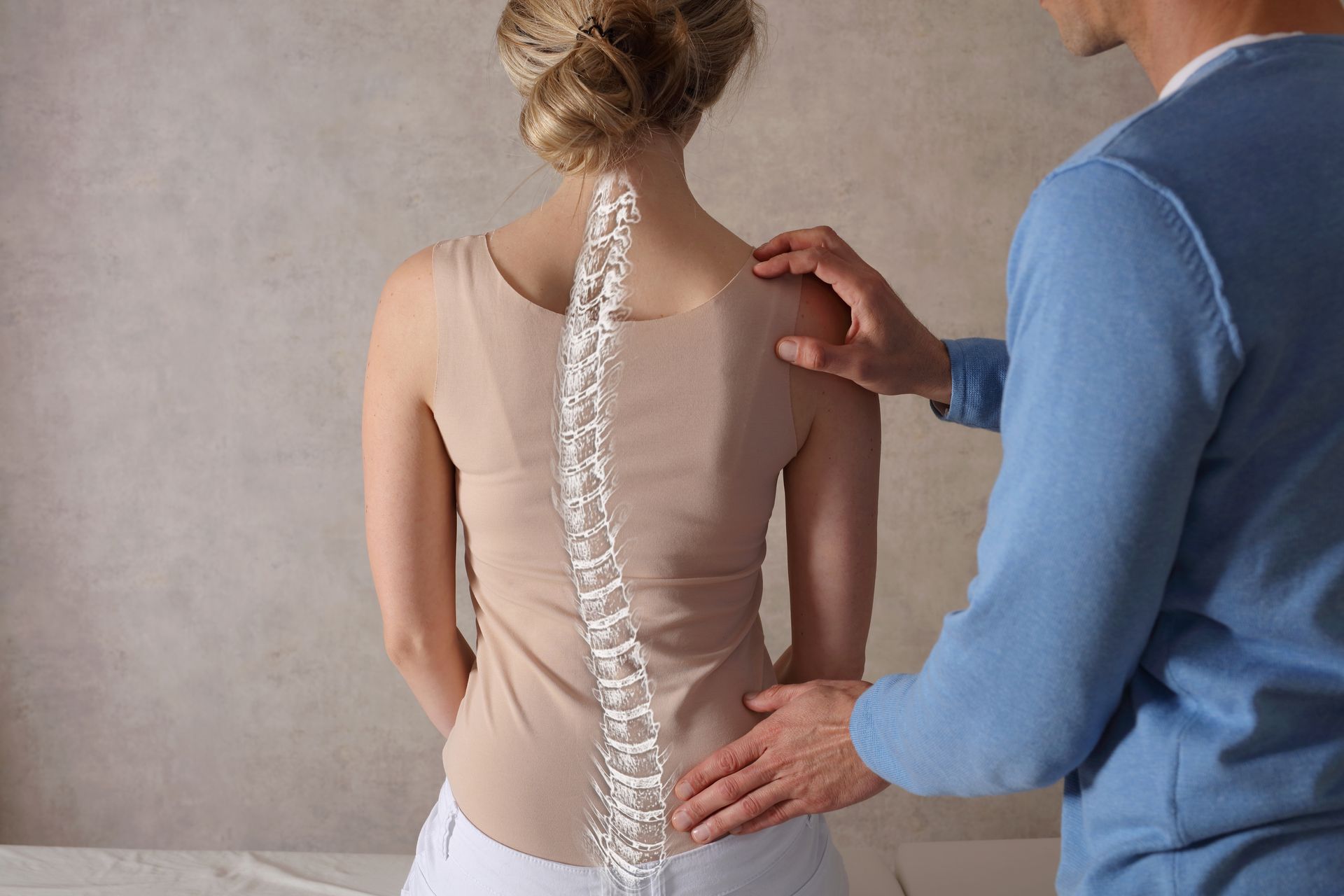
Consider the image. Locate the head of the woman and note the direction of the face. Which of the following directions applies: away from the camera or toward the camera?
away from the camera

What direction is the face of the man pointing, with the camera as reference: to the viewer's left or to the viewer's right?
to the viewer's left

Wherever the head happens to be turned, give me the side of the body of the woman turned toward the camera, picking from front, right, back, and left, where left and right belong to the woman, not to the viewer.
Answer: back
